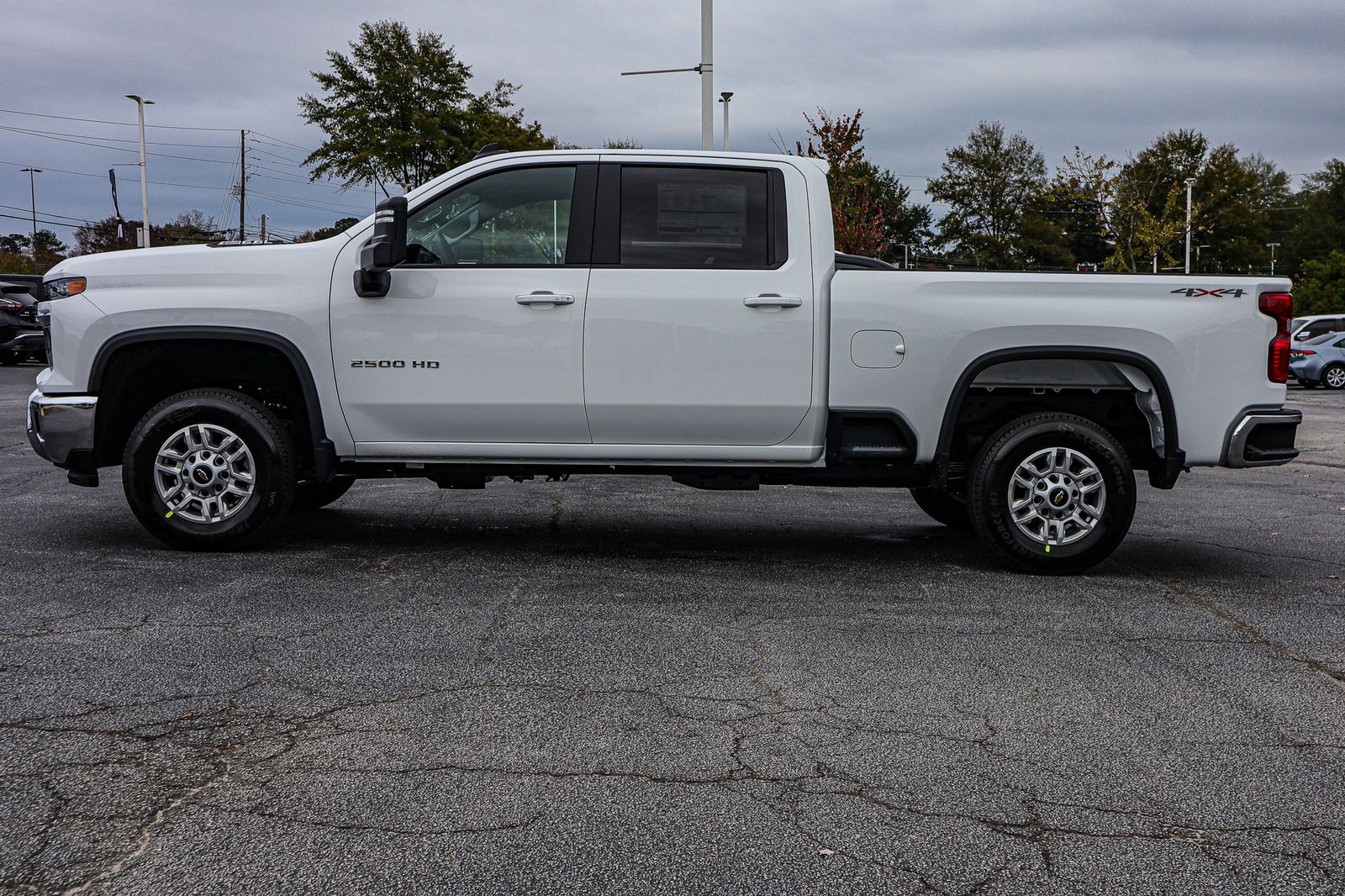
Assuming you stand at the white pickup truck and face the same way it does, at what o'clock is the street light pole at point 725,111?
The street light pole is roughly at 3 o'clock from the white pickup truck.

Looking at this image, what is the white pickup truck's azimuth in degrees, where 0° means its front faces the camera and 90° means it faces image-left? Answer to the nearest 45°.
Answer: approximately 90°

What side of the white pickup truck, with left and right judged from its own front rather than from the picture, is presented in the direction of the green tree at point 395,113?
right

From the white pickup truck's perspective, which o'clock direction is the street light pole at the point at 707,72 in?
The street light pole is roughly at 3 o'clock from the white pickup truck.

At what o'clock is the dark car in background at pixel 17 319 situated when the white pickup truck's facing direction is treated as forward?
The dark car in background is roughly at 2 o'clock from the white pickup truck.
